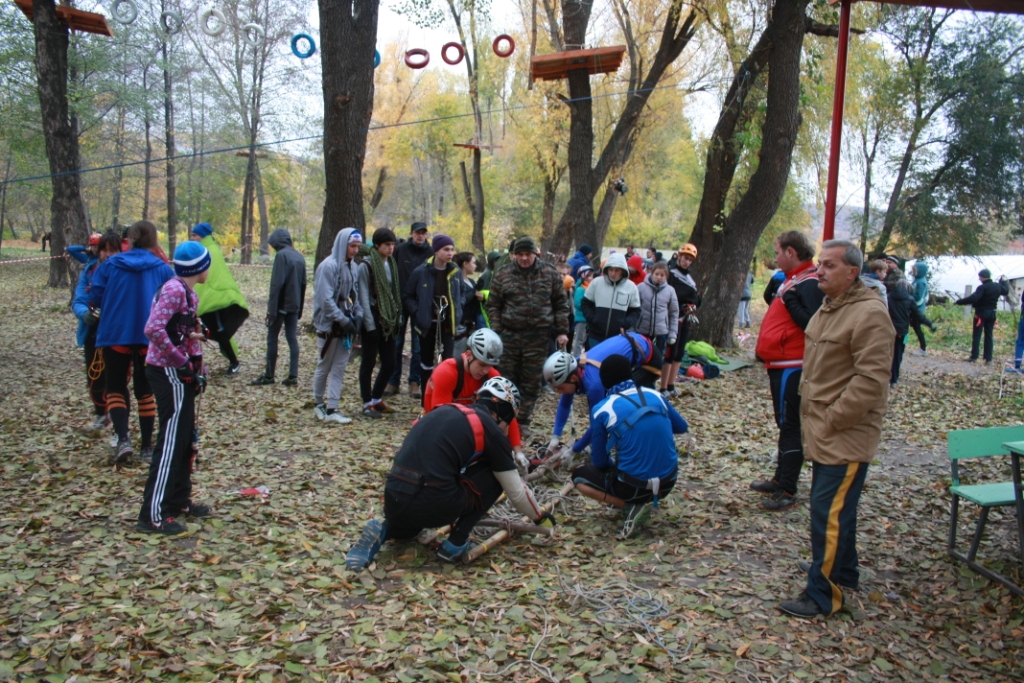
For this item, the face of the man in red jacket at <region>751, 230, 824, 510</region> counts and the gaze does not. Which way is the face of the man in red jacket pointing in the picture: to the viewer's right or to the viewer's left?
to the viewer's left

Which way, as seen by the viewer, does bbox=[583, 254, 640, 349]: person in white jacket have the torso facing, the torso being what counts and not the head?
toward the camera

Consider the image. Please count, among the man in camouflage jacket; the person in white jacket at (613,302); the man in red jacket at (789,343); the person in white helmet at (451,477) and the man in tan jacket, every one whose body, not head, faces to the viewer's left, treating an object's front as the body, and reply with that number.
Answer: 2

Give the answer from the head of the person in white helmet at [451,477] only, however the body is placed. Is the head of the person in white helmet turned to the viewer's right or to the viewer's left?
to the viewer's right

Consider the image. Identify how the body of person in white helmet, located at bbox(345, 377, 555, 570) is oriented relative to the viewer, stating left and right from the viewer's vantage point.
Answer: facing away from the viewer and to the right of the viewer

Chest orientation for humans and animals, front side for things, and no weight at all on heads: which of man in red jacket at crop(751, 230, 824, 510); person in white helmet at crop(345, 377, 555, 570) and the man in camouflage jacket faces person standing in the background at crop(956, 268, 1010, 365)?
the person in white helmet

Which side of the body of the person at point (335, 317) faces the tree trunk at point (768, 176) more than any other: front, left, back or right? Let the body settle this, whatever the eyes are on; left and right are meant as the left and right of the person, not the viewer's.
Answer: left

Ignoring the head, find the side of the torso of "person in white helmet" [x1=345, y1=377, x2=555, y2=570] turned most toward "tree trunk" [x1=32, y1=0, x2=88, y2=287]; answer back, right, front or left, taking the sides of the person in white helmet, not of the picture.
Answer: left

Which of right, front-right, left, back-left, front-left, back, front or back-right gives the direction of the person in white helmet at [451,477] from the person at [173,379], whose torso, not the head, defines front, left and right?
front-right

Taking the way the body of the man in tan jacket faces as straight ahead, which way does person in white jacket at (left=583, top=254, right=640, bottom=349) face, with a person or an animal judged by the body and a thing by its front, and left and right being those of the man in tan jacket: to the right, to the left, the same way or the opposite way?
to the left

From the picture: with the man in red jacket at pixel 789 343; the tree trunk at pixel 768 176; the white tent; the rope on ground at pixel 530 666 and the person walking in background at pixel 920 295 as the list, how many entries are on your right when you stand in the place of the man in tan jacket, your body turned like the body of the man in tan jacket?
4

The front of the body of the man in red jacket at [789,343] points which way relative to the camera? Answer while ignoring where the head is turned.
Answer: to the viewer's left

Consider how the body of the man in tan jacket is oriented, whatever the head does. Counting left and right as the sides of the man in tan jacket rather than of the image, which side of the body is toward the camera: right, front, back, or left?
left

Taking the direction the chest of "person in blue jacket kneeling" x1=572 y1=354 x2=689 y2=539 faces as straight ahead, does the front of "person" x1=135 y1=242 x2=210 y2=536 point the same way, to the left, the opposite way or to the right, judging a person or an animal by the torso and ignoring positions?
to the right

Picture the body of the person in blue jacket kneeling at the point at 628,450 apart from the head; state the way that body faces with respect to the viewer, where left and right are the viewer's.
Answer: facing away from the viewer and to the left of the viewer

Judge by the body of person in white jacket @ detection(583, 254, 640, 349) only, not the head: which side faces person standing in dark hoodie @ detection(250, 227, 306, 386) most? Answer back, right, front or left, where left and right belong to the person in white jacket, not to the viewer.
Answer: right

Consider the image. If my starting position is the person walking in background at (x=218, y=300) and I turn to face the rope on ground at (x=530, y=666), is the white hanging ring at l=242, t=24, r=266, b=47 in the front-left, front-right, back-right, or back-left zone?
back-left
